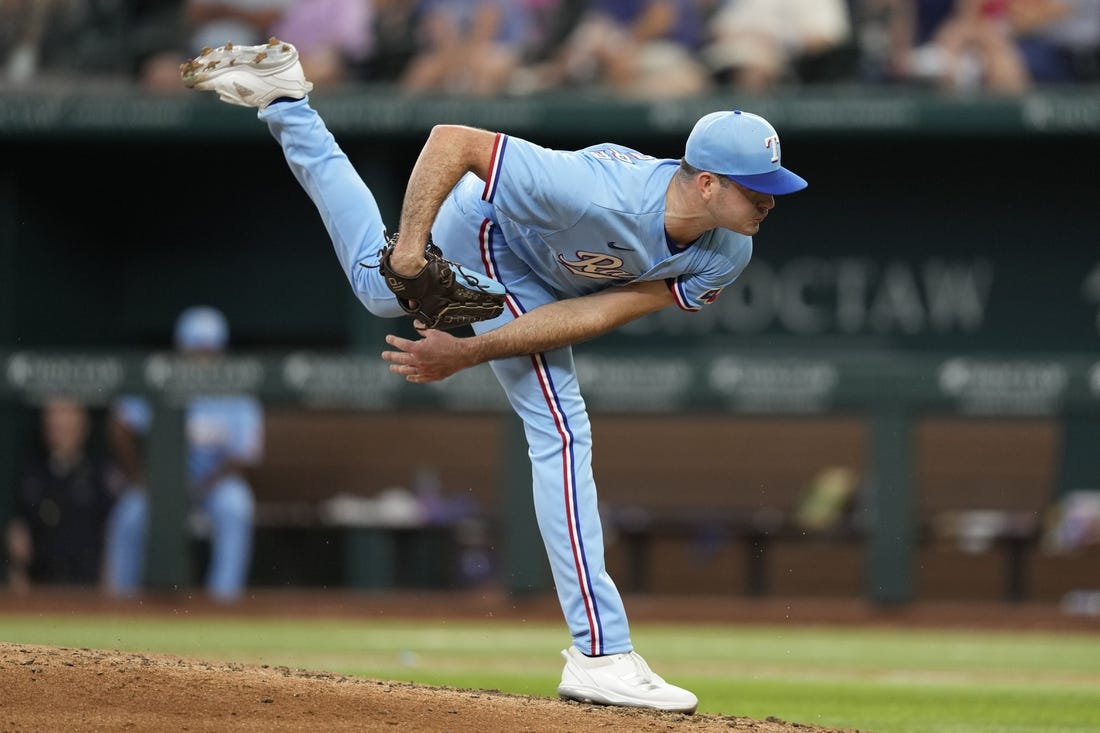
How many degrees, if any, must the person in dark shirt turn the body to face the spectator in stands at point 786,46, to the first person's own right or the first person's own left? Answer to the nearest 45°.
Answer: approximately 90° to the first person's own left

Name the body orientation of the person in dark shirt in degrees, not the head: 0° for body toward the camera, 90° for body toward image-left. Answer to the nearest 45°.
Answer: approximately 0°

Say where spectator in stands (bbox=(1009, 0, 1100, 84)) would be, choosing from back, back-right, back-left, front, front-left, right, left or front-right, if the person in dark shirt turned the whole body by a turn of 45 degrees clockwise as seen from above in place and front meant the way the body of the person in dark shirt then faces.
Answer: back-left

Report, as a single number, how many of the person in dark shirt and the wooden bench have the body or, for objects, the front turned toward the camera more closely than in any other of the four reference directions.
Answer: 2

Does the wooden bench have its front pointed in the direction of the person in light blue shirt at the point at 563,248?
yes

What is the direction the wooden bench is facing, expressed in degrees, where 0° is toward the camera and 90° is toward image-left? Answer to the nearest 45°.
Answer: approximately 0°
